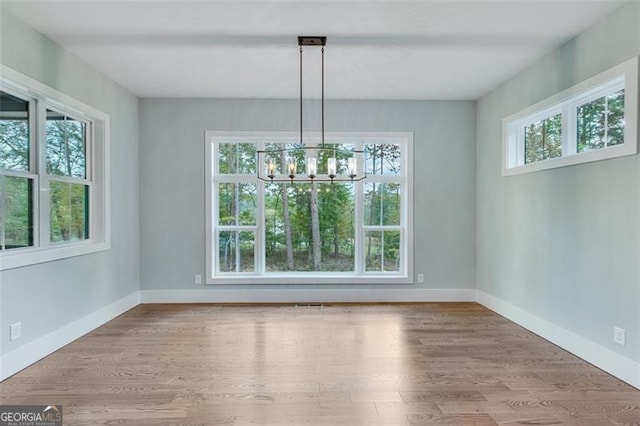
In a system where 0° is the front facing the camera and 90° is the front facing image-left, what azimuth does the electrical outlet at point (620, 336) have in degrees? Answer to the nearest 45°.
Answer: approximately 45°

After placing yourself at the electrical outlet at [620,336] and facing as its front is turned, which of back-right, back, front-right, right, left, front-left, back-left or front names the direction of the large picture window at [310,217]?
front-right

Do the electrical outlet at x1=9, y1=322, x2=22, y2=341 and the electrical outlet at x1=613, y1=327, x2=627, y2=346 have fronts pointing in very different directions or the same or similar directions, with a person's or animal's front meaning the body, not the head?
very different directions

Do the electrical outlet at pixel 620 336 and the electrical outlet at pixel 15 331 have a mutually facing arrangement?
yes

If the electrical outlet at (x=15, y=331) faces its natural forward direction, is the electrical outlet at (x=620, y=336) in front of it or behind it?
in front

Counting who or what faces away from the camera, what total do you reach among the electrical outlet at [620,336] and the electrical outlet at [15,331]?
0

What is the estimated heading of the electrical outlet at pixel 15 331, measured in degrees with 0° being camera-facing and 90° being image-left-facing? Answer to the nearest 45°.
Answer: approximately 315°
